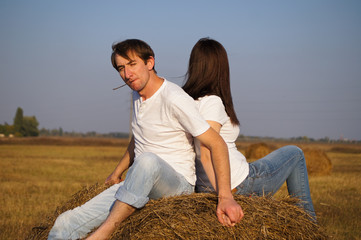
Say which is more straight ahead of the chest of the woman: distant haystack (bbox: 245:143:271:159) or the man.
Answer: the distant haystack

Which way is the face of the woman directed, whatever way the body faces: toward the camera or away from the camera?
away from the camera

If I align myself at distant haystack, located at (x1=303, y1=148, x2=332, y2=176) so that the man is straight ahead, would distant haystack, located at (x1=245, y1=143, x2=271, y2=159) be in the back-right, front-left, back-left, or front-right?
back-right

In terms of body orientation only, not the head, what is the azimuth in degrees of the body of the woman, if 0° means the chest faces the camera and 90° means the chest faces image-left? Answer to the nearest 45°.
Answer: approximately 270°

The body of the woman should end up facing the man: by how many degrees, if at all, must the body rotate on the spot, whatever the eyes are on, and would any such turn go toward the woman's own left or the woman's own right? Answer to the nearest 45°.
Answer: approximately 135° to the woman's own right

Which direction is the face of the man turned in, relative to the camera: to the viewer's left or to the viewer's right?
to the viewer's left
